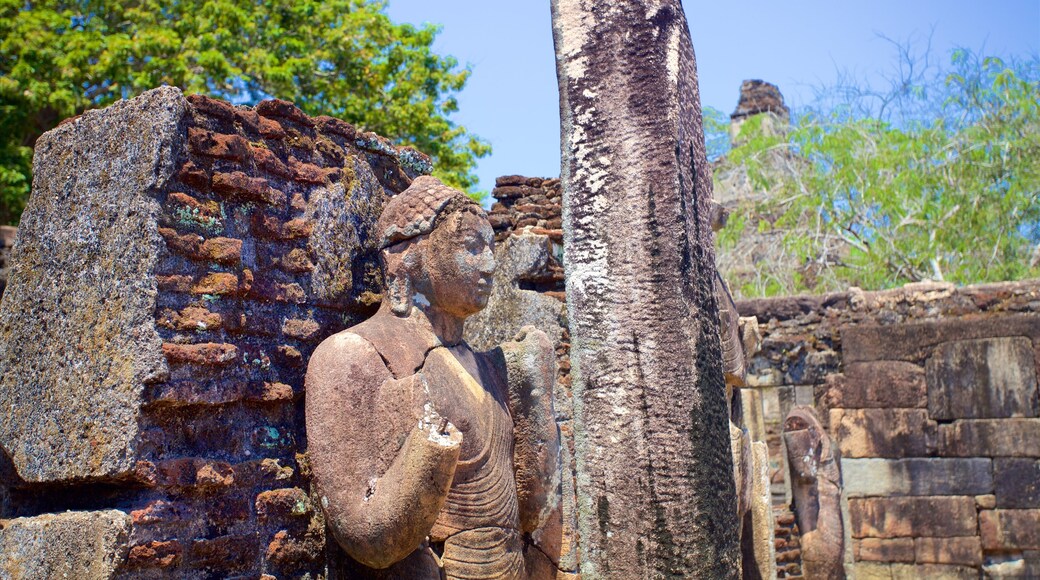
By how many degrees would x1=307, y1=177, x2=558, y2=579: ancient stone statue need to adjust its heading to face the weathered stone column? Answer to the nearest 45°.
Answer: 0° — it already faces it

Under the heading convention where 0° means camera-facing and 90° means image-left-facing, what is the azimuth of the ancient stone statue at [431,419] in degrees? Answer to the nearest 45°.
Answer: approximately 315°

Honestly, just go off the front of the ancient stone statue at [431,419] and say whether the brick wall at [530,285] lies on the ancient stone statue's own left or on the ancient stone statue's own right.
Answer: on the ancient stone statue's own left

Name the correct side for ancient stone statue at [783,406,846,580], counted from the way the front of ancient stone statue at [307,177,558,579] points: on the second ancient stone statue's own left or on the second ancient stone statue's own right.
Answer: on the second ancient stone statue's own left

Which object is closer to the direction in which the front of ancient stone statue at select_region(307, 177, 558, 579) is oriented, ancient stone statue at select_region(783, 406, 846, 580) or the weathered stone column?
the weathered stone column

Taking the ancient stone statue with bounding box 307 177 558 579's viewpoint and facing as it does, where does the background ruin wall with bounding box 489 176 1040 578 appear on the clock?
The background ruin wall is roughly at 9 o'clock from the ancient stone statue.

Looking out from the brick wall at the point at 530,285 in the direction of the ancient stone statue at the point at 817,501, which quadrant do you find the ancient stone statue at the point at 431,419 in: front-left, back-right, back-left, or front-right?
back-right

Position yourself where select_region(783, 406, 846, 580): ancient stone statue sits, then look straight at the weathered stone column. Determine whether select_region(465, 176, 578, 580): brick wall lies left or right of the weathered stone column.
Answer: right
